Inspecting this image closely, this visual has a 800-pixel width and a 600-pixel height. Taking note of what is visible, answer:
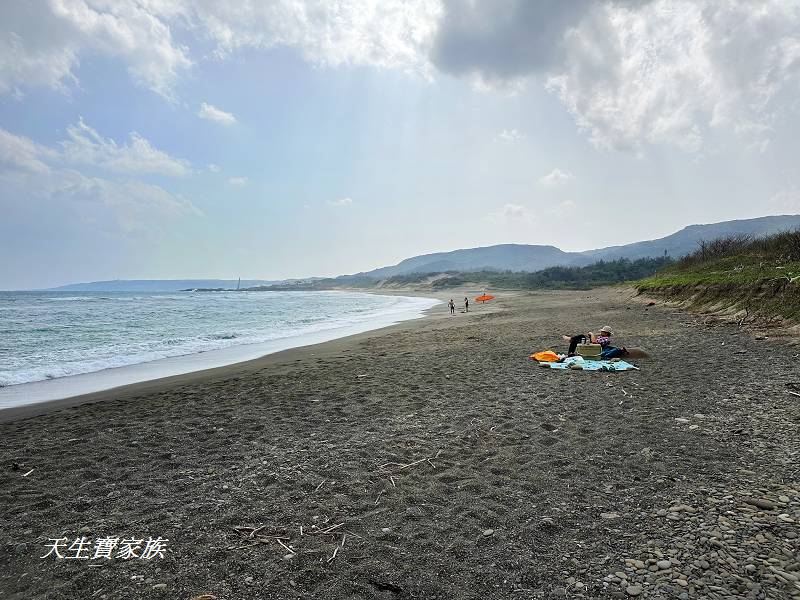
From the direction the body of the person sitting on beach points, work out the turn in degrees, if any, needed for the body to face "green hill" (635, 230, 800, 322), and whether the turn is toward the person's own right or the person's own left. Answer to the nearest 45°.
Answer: approximately 135° to the person's own right

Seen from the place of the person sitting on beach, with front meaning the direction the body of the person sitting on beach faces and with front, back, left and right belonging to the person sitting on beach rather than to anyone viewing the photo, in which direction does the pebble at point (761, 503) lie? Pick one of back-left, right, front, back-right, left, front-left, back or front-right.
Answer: left

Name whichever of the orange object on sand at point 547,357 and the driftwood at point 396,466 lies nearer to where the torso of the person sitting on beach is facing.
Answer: the orange object on sand

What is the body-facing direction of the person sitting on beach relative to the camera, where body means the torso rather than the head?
to the viewer's left

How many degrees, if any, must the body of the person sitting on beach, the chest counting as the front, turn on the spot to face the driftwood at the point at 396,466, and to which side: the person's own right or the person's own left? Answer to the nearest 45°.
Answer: approximately 90° to the person's own left

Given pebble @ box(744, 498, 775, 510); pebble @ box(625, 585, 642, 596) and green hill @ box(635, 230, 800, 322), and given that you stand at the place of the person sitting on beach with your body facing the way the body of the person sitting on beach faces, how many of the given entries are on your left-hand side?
2

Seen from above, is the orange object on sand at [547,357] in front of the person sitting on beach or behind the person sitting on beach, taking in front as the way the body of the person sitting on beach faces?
in front
